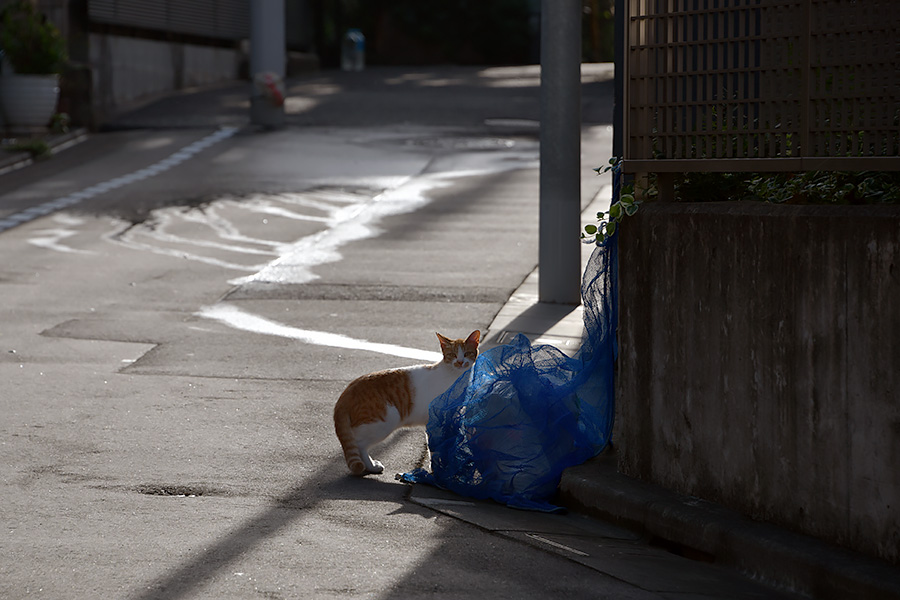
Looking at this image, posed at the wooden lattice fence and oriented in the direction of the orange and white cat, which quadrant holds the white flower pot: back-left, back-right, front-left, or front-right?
front-right

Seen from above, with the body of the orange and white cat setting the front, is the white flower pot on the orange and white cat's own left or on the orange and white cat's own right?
on the orange and white cat's own left

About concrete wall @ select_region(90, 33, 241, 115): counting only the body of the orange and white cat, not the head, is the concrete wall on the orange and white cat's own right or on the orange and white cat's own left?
on the orange and white cat's own left

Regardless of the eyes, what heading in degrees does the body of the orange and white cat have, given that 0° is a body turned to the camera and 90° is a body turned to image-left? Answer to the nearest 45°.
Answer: approximately 270°

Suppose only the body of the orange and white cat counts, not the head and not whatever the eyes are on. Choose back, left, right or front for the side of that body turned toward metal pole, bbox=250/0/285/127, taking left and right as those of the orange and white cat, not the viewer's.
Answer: left

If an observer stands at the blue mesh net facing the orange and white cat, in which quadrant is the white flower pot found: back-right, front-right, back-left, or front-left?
front-right

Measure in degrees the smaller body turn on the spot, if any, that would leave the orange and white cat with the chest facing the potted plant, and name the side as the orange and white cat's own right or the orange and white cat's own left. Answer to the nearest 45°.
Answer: approximately 90° to the orange and white cat's own left

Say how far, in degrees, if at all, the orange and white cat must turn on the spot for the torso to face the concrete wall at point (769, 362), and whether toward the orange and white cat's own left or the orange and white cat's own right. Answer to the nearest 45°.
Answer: approximately 45° to the orange and white cat's own right

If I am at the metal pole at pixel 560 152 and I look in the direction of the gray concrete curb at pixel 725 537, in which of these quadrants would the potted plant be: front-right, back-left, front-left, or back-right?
back-right

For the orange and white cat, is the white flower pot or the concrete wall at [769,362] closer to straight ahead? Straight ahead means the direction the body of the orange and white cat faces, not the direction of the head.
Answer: the concrete wall
